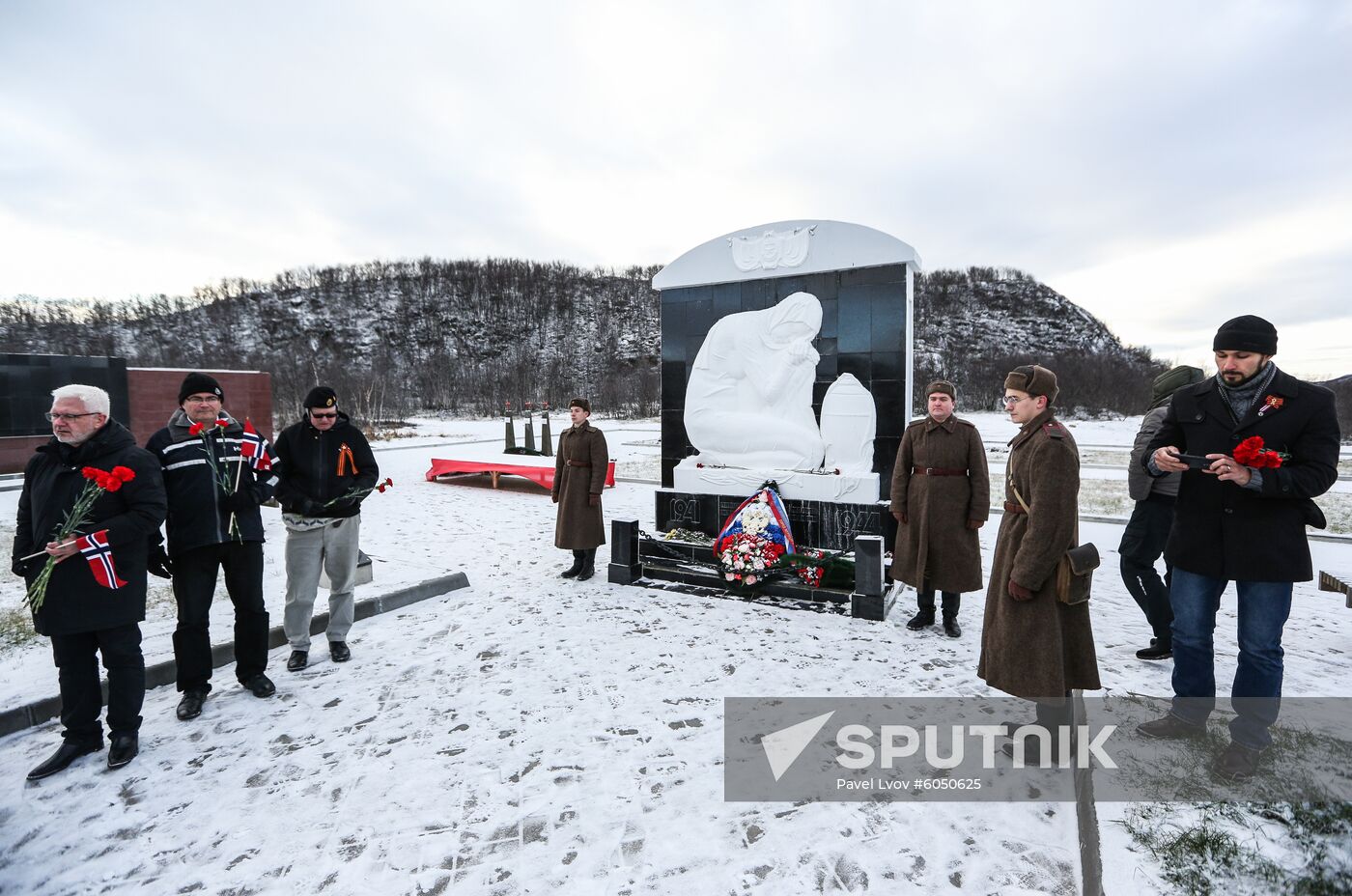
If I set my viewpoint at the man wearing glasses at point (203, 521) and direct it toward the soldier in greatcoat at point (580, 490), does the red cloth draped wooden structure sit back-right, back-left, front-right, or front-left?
front-left

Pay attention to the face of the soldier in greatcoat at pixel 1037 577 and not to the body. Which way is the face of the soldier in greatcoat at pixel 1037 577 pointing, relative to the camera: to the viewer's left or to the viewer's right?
to the viewer's left

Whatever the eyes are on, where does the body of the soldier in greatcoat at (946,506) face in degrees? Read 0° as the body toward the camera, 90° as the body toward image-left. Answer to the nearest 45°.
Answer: approximately 0°

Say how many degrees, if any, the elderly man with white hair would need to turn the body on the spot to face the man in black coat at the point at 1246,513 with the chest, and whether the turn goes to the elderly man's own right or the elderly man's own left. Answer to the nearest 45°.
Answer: approximately 90° to the elderly man's own left

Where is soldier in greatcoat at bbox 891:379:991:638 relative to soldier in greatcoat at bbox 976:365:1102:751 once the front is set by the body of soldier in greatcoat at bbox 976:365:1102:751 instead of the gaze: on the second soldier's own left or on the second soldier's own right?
on the second soldier's own right

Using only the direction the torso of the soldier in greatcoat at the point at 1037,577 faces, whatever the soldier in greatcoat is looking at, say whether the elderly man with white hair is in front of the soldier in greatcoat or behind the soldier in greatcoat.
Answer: in front

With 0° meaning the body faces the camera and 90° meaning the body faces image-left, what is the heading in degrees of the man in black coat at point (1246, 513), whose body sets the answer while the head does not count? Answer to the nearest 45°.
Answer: approximately 45°

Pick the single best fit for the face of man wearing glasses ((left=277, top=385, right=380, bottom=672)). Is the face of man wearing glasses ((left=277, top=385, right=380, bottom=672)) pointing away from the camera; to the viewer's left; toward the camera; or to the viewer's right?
toward the camera

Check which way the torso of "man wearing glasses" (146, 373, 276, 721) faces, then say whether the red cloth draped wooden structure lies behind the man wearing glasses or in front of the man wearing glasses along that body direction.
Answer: behind

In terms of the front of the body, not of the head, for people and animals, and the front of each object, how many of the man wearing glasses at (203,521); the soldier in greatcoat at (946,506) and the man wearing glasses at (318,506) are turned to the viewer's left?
0

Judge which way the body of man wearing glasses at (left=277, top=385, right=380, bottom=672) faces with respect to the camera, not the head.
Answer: toward the camera
